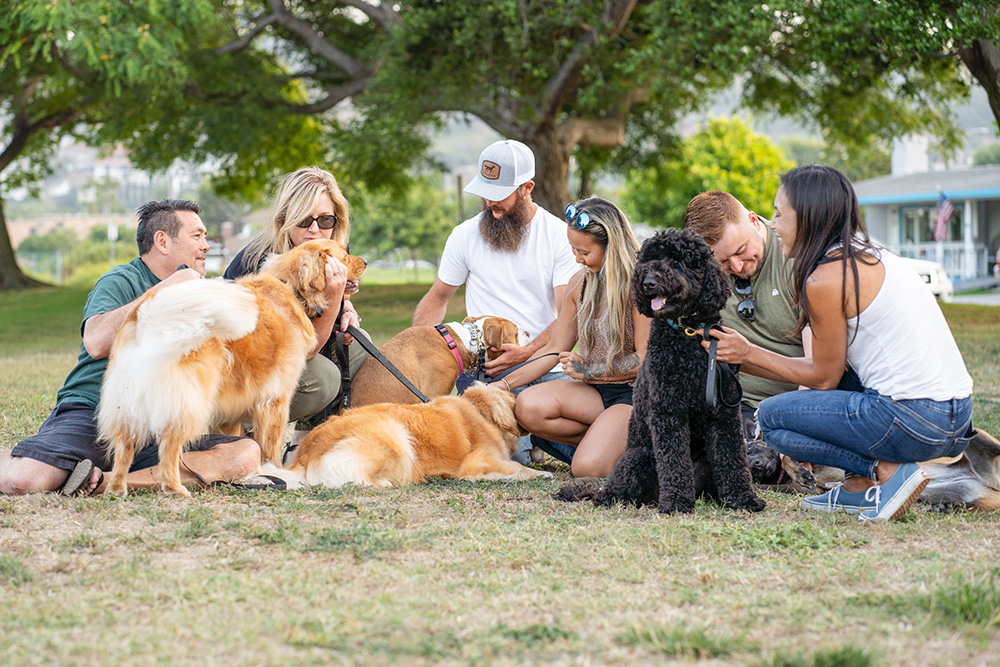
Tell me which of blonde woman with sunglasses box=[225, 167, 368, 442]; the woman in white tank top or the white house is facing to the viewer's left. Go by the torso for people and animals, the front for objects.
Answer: the woman in white tank top

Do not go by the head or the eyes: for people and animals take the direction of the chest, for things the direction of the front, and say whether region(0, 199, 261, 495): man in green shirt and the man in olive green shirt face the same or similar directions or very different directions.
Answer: very different directions

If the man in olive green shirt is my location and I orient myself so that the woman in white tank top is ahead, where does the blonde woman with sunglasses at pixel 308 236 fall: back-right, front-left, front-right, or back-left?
back-right

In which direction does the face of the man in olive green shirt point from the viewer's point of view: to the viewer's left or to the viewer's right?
to the viewer's left
